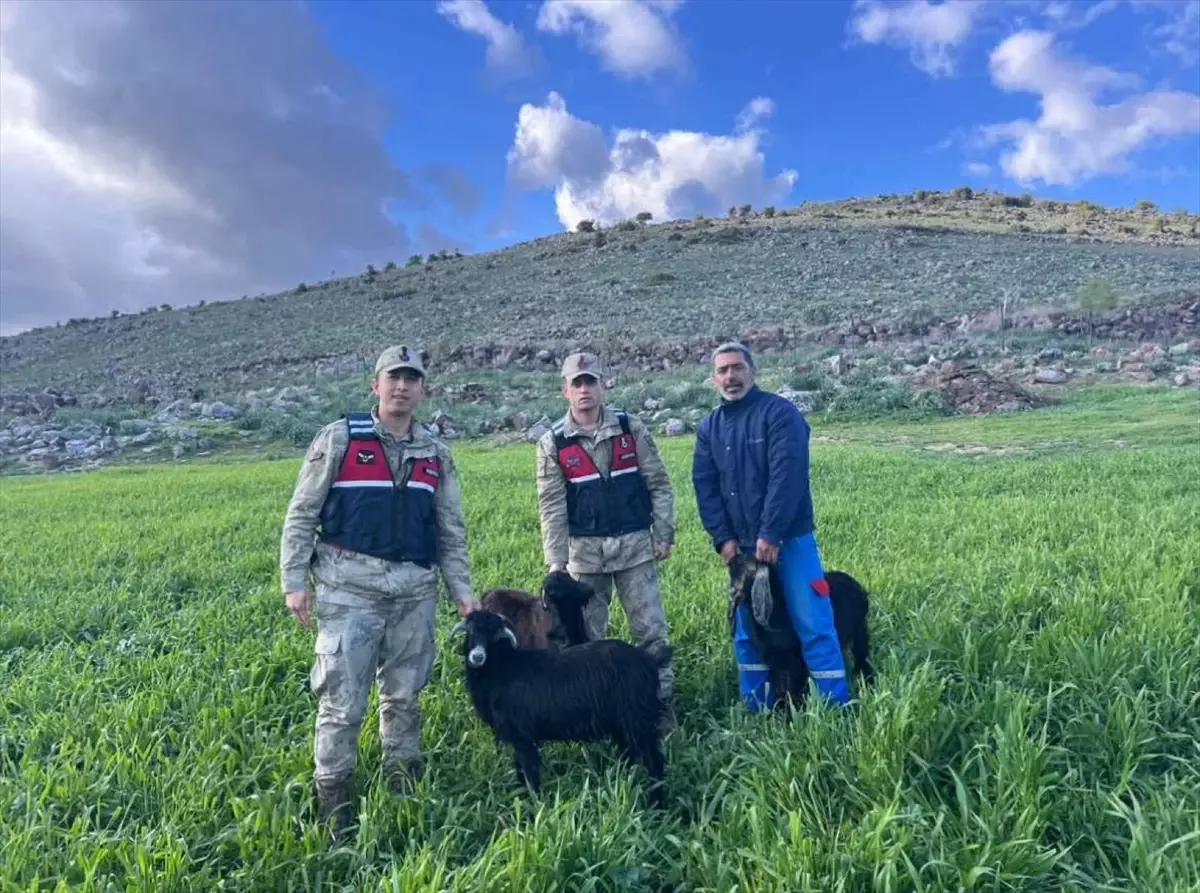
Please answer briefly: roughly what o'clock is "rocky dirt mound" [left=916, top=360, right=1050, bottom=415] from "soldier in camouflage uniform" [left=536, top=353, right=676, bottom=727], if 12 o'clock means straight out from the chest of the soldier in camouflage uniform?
The rocky dirt mound is roughly at 7 o'clock from the soldier in camouflage uniform.

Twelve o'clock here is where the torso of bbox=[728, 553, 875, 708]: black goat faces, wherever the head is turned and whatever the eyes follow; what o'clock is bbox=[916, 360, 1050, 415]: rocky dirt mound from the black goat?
The rocky dirt mound is roughly at 5 o'clock from the black goat.

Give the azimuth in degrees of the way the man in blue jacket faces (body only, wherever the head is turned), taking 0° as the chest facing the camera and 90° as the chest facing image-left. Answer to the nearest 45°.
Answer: approximately 45°

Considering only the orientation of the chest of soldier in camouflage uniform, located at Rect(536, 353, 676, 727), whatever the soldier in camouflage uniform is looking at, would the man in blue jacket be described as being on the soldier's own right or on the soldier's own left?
on the soldier's own left

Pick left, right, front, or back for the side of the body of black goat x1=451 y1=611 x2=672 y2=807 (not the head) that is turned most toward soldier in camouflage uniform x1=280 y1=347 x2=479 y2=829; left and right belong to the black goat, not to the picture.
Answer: front

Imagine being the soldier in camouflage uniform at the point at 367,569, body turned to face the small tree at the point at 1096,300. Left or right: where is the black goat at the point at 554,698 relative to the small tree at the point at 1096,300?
right

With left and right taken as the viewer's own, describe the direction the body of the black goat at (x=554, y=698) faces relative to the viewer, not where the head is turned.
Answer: facing to the left of the viewer

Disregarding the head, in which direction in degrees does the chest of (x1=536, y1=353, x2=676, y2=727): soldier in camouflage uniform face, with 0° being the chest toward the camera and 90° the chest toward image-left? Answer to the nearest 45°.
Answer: approximately 0°

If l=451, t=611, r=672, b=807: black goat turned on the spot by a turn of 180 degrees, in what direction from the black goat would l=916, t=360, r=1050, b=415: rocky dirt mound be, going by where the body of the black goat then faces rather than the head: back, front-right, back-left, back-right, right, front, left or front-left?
front-left
